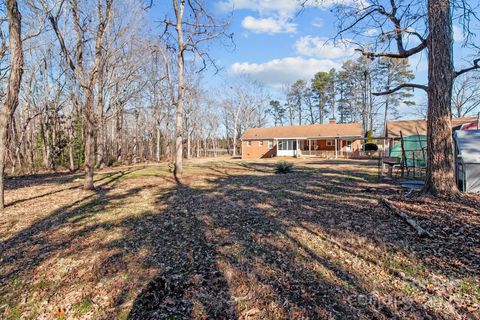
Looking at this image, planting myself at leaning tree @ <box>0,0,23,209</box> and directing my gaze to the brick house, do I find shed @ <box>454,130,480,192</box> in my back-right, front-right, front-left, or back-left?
front-right

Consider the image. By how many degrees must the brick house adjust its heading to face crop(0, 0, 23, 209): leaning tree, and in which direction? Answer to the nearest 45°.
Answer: approximately 180°

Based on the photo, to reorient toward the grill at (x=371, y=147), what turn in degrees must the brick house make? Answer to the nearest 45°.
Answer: approximately 90° to its right

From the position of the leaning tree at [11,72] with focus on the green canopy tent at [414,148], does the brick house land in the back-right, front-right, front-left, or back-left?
front-left

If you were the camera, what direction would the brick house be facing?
facing away from the viewer
